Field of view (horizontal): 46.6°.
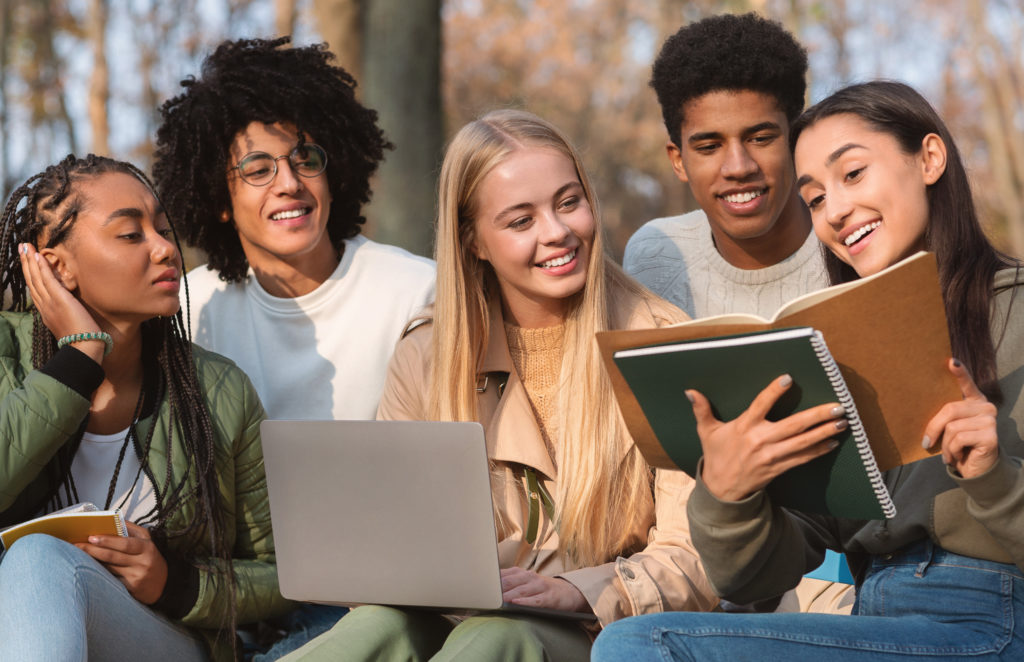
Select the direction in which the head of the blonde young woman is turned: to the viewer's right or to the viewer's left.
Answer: to the viewer's right

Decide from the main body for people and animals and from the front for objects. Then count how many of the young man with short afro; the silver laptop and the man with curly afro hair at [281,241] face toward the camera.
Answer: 2

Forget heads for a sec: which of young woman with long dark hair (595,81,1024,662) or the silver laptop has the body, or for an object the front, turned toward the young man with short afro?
the silver laptop

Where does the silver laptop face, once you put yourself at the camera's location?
facing away from the viewer and to the right of the viewer

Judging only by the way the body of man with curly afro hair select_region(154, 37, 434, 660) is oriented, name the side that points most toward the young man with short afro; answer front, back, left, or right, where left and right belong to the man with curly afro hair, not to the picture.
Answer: left

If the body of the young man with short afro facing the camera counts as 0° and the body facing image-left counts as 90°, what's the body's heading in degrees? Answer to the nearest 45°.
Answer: approximately 0°

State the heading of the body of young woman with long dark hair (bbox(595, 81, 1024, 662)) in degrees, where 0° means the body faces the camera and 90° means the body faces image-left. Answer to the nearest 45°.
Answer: approximately 45°

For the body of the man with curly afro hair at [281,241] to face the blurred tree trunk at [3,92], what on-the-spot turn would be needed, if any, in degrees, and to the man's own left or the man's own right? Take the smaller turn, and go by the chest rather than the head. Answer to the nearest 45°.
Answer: approximately 180°

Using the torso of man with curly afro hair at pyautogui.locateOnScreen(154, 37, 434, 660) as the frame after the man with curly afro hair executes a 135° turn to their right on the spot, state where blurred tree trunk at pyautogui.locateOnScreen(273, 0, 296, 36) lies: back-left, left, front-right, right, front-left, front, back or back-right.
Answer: front-right

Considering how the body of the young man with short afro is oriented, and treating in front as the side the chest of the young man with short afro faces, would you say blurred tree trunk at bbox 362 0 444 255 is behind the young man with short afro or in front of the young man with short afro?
behind

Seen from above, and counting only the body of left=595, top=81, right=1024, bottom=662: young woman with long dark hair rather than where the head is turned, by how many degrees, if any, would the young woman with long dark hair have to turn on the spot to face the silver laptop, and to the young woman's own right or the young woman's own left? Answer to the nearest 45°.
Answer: approximately 45° to the young woman's own right

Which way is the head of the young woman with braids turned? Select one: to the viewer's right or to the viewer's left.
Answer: to the viewer's right

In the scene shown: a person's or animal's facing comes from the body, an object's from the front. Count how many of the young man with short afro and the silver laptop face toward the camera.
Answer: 1

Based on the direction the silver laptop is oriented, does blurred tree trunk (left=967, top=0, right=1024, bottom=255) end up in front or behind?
in front
